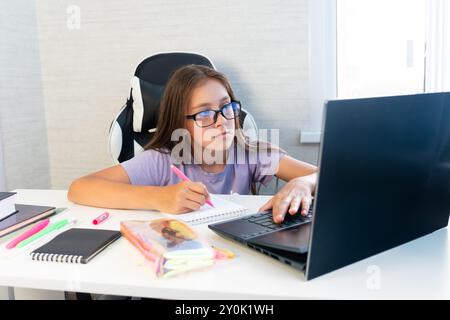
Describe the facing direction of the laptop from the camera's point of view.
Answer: facing away from the viewer and to the left of the viewer

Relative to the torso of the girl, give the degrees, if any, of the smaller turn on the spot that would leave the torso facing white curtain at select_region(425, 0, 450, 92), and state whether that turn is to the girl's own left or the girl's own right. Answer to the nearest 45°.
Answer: approximately 135° to the girl's own left

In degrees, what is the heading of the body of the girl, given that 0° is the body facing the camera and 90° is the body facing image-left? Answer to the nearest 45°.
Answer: approximately 0°

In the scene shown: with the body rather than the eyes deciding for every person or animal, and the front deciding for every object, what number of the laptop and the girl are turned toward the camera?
1

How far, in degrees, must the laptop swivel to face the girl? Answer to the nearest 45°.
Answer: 0° — it already faces them

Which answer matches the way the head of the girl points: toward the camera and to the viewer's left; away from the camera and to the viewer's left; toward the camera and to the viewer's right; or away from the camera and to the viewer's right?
toward the camera and to the viewer's right
